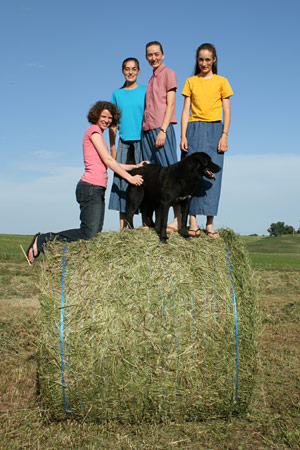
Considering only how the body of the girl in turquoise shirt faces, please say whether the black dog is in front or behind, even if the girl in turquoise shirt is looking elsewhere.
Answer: in front

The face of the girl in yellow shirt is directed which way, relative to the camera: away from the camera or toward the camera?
toward the camera

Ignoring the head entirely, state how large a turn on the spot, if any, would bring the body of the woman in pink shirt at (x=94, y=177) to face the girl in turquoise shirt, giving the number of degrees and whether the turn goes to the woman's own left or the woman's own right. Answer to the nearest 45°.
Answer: approximately 45° to the woman's own left

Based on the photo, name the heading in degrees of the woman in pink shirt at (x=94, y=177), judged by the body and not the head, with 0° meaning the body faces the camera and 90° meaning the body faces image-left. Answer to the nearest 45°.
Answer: approximately 270°

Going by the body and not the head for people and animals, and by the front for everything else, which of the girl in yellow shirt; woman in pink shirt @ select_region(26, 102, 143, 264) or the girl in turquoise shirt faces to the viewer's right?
the woman in pink shirt

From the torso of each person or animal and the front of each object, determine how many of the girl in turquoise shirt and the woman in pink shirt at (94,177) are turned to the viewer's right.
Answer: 1

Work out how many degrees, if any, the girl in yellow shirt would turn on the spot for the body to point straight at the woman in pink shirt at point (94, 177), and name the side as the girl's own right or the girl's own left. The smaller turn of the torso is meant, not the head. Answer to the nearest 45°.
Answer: approximately 90° to the girl's own right

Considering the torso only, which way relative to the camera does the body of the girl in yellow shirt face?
toward the camera

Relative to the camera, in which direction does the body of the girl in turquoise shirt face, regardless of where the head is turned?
toward the camera

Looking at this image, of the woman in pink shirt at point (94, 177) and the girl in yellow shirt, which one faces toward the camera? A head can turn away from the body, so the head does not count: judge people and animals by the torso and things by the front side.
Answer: the girl in yellow shirt

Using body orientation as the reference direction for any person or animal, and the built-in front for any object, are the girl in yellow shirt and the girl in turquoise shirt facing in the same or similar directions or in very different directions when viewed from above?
same or similar directions
